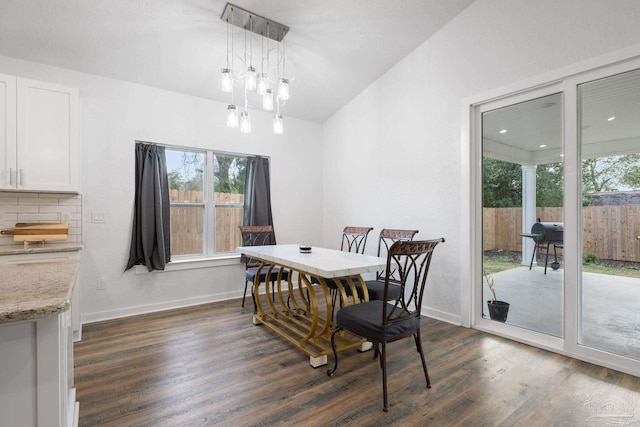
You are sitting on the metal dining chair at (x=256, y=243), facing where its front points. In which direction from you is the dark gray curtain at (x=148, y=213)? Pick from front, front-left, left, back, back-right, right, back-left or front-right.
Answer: back-right

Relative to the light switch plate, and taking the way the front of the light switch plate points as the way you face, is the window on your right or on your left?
on your left

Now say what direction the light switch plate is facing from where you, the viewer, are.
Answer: facing the viewer

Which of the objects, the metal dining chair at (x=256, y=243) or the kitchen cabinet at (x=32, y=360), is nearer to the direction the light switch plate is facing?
the kitchen cabinet

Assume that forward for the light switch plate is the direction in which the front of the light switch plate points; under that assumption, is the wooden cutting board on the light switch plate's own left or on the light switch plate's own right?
on the light switch plate's own right

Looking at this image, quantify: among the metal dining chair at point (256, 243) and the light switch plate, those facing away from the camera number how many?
0

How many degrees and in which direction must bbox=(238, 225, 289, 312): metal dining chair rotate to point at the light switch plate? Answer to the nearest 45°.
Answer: approximately 135° to its right

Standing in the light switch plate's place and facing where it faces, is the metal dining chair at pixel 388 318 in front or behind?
in front

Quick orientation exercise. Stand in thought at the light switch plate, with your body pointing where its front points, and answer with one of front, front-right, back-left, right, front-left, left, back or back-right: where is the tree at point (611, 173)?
front-left
